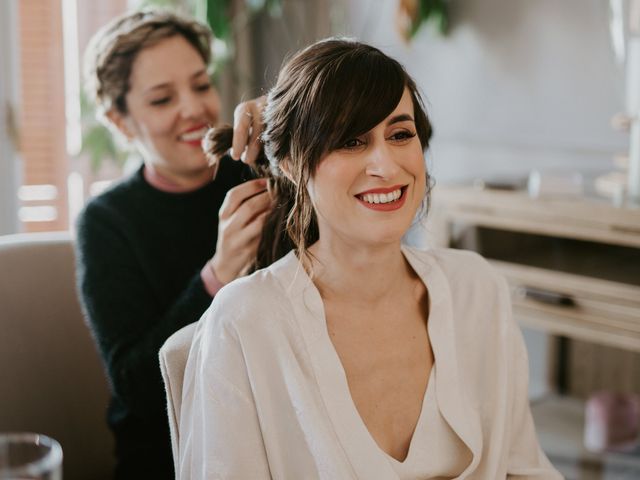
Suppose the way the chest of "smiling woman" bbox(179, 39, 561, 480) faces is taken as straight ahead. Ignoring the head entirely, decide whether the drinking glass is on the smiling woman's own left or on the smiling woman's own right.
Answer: on the smiling woman's own right

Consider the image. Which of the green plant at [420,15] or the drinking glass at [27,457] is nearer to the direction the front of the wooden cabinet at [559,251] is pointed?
the drinking glass

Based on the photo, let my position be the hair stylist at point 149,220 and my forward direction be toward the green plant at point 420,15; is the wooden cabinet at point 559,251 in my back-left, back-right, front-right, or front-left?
front-right

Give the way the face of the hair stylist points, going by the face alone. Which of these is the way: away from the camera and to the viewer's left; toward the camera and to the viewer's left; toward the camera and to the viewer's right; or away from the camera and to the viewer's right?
toward the camera and to the viewer's right

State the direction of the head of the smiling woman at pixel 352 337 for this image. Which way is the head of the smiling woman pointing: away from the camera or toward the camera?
toward the camera

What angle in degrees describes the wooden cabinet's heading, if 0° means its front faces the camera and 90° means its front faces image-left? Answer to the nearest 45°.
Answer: approximately 45°

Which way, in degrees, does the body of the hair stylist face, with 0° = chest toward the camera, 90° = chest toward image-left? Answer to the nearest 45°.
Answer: approximately 315°

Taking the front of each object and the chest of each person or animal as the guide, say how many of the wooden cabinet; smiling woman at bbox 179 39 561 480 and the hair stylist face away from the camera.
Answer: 0

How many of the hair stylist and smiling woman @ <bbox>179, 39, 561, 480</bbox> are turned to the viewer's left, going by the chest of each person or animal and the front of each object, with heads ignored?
0

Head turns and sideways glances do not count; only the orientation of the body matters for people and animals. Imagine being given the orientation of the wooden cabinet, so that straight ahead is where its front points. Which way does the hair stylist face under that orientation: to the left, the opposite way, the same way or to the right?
to the left

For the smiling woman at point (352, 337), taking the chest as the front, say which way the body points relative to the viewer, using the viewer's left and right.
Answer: facing the viewer and to the right of the viewer

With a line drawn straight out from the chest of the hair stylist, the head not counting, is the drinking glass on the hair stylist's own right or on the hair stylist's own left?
on the hair stylist's own right
